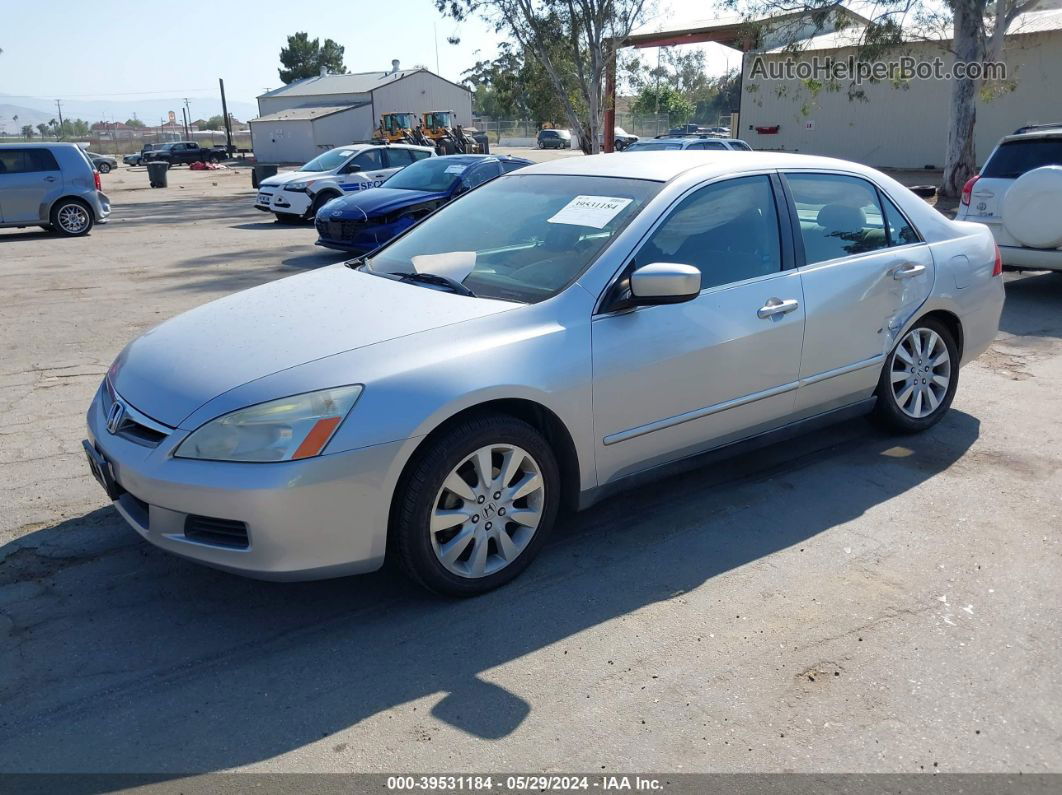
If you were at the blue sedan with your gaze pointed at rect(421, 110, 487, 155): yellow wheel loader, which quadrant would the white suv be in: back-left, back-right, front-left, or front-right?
back-right

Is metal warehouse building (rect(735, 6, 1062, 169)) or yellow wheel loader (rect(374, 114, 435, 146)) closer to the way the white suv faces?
the metal warehouse building

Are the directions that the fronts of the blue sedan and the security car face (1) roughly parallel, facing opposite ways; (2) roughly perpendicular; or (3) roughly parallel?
roughly parallel

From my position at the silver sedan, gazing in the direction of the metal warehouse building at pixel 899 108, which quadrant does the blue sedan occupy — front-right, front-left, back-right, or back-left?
front-left

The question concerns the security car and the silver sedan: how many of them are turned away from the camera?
0

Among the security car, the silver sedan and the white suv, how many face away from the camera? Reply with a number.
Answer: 1

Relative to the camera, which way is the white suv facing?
away from the camera

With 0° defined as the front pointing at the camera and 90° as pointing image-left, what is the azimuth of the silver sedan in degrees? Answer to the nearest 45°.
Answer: approximately 45°

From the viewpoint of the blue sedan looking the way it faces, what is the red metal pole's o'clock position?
The red metal pole is roughly at 5 o'clock from the blue sedan.

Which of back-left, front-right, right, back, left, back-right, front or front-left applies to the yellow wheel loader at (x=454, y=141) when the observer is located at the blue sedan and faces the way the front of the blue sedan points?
back-right

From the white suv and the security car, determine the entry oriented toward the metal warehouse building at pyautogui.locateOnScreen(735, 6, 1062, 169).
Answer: the white suv

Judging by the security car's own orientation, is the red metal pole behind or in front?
behind

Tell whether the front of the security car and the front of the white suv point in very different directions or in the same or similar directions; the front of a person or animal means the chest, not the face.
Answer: very different directions

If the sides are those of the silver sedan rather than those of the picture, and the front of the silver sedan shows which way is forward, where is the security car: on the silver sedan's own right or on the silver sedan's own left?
on the silver sedan's own right

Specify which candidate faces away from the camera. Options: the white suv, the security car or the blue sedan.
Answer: the white suv

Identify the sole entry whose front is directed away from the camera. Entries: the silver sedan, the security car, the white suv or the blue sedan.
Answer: the white suv

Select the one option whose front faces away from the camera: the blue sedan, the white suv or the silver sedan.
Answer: the white suv

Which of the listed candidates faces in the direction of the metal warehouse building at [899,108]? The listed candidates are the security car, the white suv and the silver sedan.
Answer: the white suv

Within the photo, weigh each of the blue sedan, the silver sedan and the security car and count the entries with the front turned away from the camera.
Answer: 0

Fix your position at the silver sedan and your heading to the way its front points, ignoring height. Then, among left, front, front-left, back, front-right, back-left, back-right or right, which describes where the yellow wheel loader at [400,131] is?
back-right
